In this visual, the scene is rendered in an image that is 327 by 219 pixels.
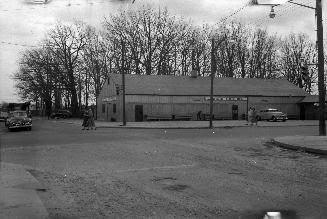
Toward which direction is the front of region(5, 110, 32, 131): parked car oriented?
toward the camera
